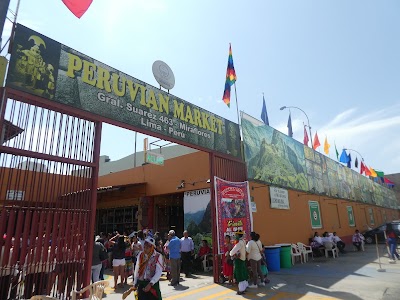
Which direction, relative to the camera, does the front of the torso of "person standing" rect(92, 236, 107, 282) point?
away from the camera

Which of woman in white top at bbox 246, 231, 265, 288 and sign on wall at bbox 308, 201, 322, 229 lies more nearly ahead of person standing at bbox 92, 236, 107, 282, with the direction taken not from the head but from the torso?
the sign on wall

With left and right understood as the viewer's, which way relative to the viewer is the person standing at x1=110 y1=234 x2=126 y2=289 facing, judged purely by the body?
facing away from the viewer

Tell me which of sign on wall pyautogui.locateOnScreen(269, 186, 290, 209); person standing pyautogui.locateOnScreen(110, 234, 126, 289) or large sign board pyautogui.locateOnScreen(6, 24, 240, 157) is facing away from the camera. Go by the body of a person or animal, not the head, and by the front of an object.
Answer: the person standing

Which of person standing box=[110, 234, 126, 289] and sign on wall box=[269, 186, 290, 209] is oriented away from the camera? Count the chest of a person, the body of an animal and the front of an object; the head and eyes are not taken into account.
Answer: the person standing

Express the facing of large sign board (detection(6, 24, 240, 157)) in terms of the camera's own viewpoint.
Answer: facing the viewer and to the right of the viewer

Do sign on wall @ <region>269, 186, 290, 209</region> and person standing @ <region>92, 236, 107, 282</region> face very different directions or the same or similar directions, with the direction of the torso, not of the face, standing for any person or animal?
very different directions
